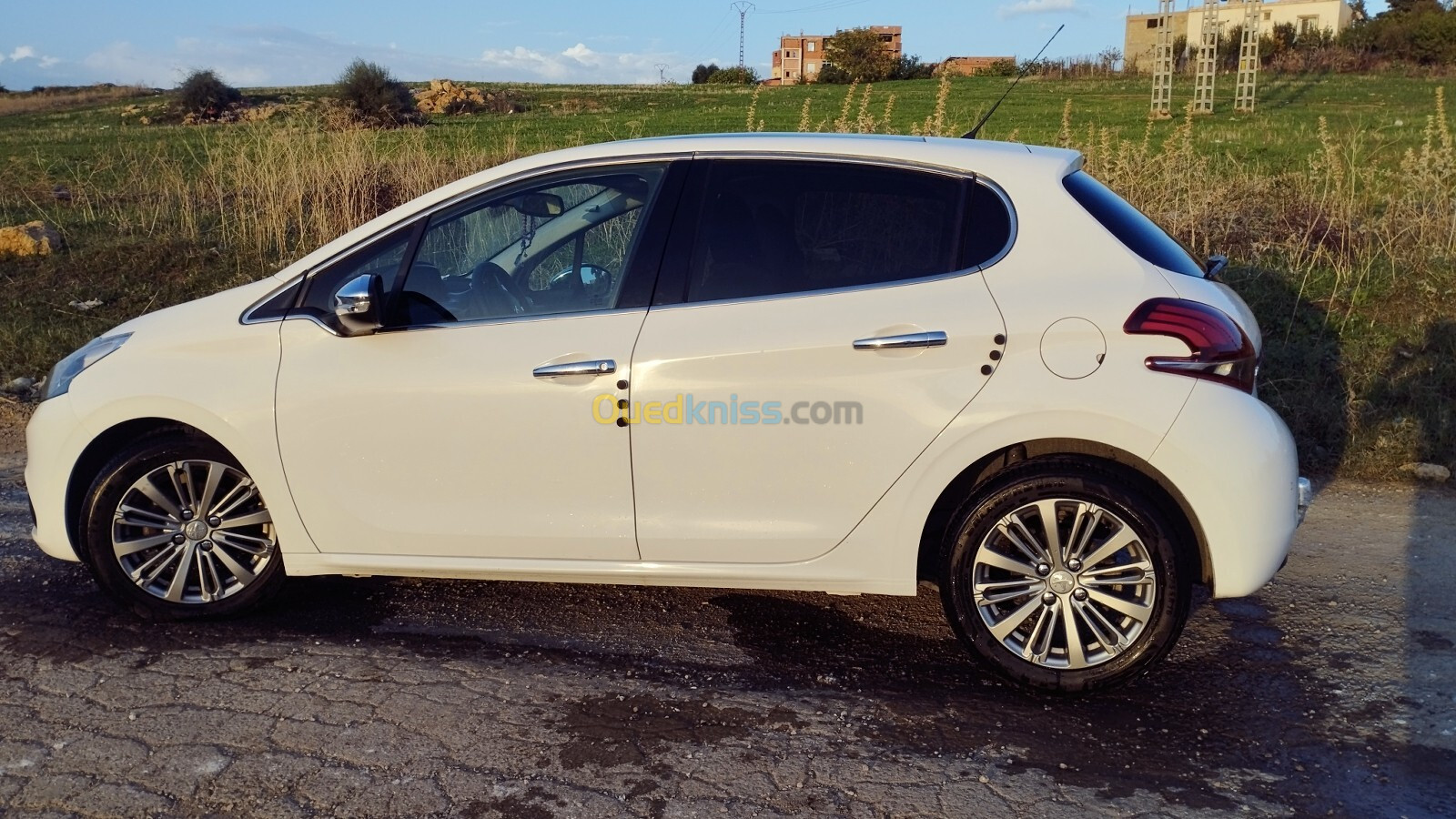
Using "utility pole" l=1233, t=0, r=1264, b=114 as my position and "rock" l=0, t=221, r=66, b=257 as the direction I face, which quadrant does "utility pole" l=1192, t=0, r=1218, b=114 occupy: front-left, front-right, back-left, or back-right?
front-right

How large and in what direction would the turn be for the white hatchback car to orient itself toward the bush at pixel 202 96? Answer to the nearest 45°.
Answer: approximately 90° to its right

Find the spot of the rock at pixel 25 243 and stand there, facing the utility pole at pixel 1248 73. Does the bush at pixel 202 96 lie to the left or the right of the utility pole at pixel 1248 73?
left

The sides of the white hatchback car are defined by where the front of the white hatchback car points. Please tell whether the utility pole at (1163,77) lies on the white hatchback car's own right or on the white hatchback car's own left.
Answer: on the white hatchback car's own right

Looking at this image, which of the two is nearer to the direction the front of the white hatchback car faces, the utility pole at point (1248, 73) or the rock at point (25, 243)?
the rock

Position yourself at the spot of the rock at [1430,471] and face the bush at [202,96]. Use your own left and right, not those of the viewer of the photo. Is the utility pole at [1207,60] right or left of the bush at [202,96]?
right

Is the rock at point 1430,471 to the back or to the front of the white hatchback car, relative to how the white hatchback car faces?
to the back

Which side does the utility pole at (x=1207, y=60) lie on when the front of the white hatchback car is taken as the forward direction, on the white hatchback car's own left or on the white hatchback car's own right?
on the white hatchback car's own right

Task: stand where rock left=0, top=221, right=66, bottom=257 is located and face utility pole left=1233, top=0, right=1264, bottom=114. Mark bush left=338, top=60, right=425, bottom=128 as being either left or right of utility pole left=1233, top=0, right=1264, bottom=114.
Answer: left

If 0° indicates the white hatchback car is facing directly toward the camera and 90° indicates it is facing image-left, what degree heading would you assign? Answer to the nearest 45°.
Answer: approximately 90°

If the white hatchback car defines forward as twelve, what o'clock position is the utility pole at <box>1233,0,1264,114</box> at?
The utility pole is roughly at 4 o'clock from the white hatchback car.
